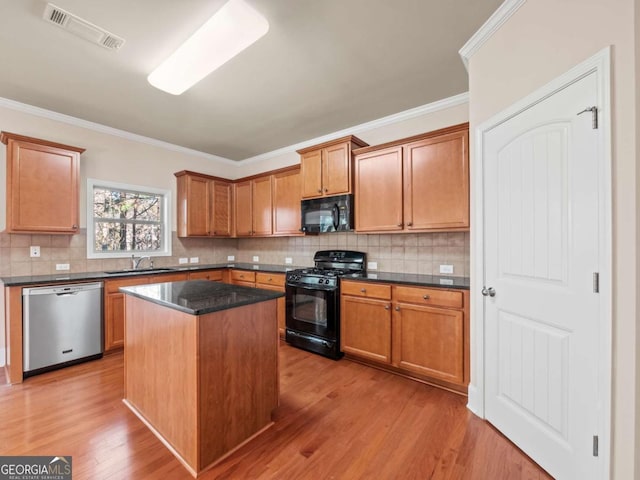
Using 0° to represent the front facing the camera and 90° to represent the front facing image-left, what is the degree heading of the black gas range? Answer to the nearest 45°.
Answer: approximately 45°

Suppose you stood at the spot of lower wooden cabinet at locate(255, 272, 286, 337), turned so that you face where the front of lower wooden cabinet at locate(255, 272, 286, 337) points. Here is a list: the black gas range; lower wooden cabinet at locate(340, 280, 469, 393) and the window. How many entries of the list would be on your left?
2

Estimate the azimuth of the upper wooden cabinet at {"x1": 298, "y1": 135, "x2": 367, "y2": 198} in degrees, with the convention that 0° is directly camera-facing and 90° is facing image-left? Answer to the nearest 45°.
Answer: approximately 45°

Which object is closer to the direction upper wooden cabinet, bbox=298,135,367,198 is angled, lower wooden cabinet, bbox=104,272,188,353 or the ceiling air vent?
the ceiling air vent
